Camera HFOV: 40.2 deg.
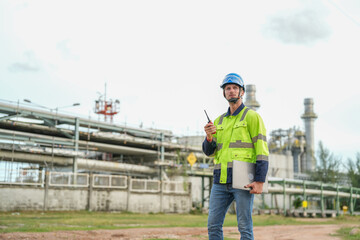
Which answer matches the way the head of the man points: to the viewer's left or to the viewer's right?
to the viewer's left

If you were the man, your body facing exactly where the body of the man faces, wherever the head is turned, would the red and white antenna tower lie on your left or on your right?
on your right

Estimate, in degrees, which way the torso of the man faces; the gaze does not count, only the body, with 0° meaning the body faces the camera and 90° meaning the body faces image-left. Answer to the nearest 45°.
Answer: approximately 45°

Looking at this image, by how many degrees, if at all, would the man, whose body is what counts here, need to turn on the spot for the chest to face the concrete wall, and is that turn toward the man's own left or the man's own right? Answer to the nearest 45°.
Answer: approximately 135° to the man's own right
